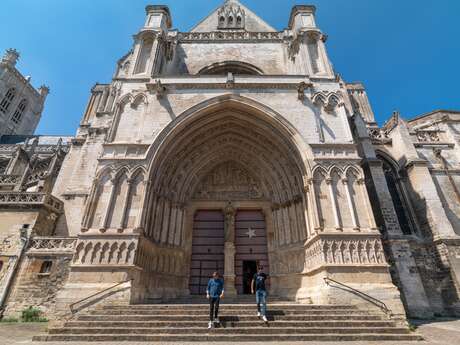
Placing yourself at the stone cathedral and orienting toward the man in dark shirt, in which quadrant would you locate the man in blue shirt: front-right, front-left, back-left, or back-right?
front-right

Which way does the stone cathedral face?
toward the camera

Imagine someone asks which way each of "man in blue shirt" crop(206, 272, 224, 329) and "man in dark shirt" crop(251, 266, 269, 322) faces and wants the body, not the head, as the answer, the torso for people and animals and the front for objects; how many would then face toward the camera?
2

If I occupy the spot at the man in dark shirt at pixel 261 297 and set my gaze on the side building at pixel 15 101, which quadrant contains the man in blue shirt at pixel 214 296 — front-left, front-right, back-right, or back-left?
front-left

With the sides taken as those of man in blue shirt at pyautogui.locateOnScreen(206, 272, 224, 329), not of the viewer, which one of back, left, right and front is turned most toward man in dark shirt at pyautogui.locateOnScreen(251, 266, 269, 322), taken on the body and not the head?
left

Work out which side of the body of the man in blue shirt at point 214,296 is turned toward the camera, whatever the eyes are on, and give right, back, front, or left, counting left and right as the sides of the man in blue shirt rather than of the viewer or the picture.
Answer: front

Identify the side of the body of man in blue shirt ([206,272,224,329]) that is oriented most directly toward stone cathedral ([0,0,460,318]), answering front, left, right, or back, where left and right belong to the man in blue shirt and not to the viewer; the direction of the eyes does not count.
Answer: back

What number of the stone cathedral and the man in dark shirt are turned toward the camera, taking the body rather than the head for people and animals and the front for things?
2

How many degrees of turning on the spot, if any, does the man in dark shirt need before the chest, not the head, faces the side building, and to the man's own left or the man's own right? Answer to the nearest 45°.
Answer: approximately 135° to the man's own right

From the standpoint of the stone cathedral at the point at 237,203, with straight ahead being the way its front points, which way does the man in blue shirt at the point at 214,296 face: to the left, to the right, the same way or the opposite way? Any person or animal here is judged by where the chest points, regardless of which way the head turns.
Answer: the same way

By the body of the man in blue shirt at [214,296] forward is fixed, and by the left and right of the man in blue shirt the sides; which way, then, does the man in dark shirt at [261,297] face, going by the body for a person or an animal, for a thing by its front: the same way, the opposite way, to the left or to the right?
the same way

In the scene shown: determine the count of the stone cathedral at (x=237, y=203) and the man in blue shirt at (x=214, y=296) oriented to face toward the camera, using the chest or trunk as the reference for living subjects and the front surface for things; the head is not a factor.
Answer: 2

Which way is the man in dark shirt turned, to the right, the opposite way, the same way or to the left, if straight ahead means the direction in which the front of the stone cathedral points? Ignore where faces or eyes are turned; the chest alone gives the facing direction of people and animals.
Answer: the same way
